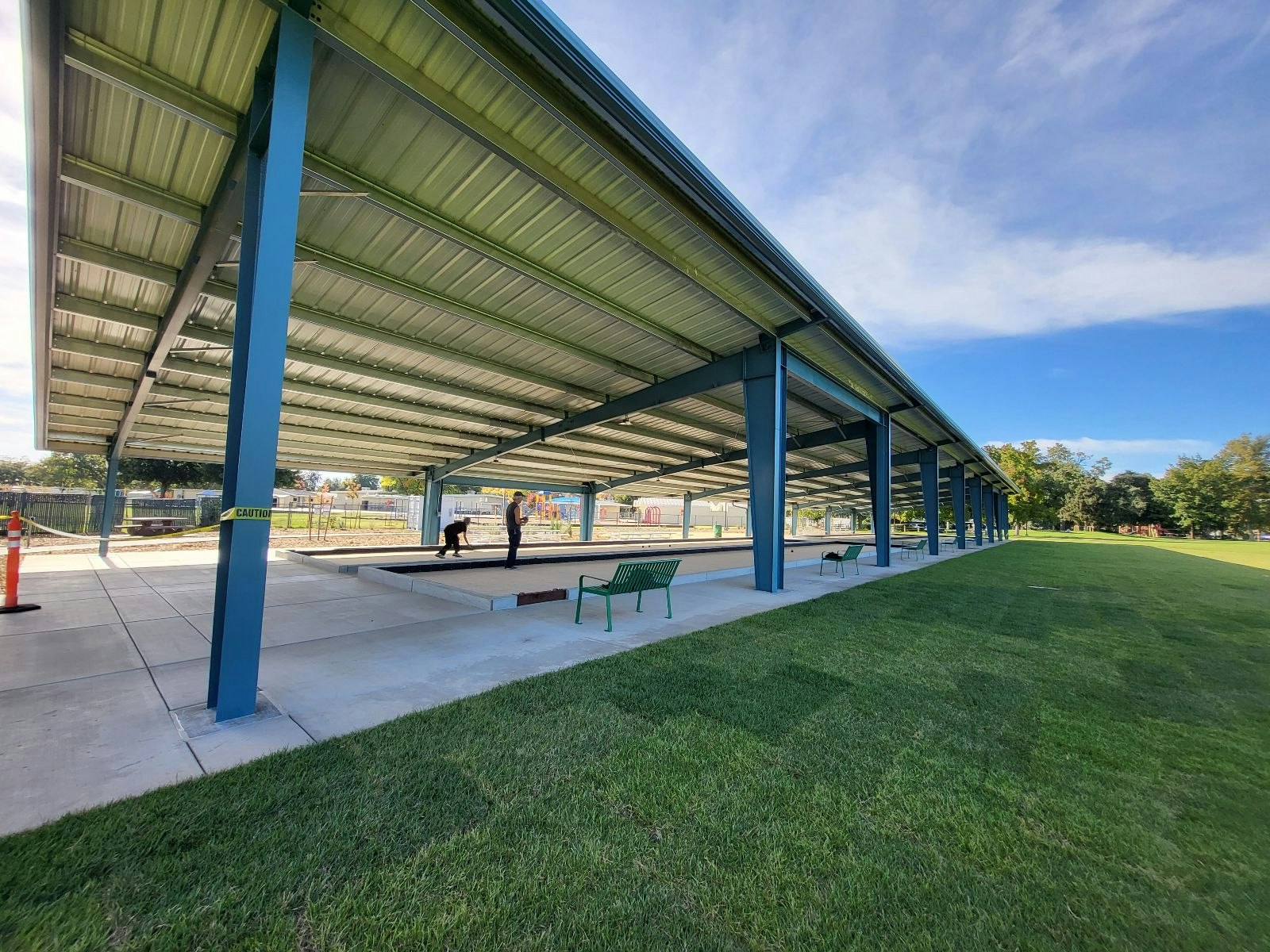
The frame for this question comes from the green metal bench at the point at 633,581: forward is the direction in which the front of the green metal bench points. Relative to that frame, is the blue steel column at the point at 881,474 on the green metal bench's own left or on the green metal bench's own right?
on the green metal bench's own right

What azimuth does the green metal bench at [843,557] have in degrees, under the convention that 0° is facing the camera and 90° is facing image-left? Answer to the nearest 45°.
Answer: approximately 135°

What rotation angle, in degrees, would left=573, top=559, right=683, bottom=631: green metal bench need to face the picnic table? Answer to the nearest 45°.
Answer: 0° — it already faces it

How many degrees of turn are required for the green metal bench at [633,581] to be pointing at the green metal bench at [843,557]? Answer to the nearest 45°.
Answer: approximately 90° to its right

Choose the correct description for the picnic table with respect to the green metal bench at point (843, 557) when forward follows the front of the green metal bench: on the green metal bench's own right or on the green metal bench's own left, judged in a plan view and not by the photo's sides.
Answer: on the green metal bench's own left

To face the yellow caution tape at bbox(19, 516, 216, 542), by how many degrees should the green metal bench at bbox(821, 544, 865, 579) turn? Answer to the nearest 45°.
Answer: approximately 90° to its left

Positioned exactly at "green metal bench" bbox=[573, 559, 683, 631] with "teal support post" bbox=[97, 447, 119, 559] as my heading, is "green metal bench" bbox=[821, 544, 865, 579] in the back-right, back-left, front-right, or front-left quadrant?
back-right

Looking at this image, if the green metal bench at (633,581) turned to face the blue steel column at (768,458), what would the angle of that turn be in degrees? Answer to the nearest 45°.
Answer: approximately 90° to its right

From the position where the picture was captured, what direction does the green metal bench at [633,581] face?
facing away from the viewer and to the left of the viewer
